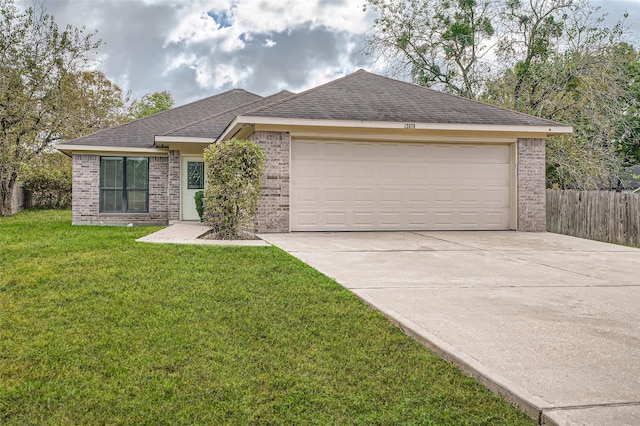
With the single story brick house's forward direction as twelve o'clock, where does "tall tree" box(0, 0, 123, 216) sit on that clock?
The tall tree is roughly at 4 o'clock from the single story brick house.

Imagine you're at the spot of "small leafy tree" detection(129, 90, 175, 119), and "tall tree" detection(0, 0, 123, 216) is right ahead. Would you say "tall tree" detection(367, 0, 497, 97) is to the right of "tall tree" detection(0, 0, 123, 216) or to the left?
left

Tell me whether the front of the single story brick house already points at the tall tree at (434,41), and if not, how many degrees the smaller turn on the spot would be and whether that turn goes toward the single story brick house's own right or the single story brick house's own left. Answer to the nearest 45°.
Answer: approximately 180°

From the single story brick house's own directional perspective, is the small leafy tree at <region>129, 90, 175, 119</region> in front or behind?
behind

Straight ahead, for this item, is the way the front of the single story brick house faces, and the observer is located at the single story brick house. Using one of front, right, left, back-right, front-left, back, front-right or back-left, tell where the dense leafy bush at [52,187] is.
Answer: back-right

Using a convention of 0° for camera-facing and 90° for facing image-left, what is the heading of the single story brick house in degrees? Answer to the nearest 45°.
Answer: approximately 0°

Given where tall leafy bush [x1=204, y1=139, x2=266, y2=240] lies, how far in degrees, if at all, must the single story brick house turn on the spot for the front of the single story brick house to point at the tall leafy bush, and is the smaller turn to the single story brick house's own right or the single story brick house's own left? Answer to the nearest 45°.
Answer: approximately 45° to the single story brick house's own right

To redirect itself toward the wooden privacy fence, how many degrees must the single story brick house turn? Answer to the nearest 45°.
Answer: approximately 90° to its left
